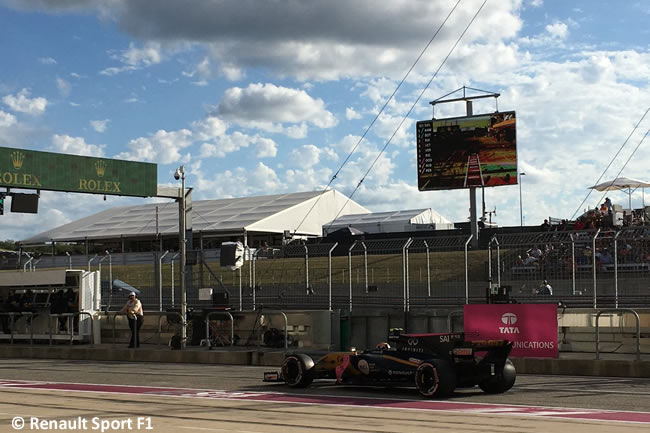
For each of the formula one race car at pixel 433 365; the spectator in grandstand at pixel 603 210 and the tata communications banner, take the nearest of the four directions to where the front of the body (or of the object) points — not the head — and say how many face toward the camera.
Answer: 2

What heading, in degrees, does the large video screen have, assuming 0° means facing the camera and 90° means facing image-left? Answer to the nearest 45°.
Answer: approximately 45°

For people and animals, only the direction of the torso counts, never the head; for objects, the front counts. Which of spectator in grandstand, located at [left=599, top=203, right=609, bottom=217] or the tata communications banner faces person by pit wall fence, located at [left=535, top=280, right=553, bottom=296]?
spectator in grandstand, located at [left=599, top=203, right=609, bottom=217]

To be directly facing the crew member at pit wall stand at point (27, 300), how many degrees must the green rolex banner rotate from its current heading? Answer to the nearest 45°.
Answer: approximately 135° to its left

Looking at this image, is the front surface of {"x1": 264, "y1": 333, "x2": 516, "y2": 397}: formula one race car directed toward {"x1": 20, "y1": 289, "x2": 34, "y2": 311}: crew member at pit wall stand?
yes

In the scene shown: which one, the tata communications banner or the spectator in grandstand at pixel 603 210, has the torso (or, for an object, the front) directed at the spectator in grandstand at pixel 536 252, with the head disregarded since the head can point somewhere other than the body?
the spectator in grandstand at pixel 603 210

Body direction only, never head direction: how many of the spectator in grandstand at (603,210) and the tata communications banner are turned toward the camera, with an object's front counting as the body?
2

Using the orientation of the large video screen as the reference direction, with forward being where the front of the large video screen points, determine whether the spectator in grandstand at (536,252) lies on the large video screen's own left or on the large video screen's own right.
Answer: on the large video screen's own left

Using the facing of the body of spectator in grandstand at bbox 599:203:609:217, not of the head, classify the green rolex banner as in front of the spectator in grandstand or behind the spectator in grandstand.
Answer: in front

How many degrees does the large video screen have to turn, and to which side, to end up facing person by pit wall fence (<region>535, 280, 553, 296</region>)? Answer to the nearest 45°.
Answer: approximately 45° to its left

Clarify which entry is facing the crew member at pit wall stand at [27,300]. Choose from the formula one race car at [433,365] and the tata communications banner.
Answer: the formula one race car

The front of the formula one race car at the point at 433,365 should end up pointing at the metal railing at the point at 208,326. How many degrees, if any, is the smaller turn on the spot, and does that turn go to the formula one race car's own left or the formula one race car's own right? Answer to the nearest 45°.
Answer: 0° — it already faces it

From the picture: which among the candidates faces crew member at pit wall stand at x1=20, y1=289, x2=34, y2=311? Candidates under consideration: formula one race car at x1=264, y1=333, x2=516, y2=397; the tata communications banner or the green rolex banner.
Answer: the formula one race car

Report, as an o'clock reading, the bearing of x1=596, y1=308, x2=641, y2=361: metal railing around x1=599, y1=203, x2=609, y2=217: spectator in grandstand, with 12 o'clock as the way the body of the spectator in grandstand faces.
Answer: The metal railing is roughly at 12 o'clock from the spectator in grandstand.

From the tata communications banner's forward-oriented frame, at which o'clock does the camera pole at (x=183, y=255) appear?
The camera pole is roughly at 4 o'clock from the tata communications banner.

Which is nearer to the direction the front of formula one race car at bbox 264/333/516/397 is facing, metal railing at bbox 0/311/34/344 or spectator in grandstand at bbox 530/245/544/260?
the metal railing

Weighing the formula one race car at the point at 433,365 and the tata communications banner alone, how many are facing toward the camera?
1
